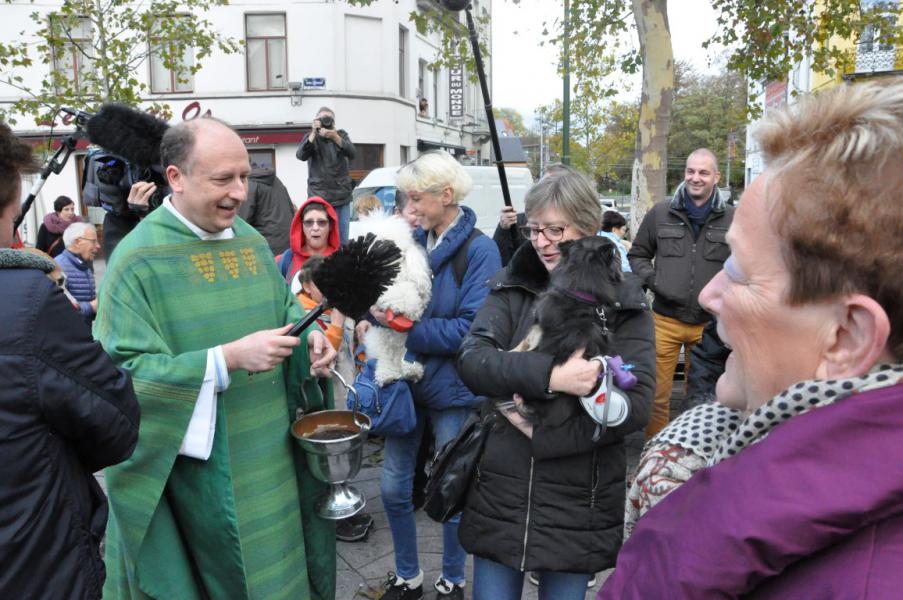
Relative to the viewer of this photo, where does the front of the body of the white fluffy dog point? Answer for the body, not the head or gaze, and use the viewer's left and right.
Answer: facing to the left of the viewer

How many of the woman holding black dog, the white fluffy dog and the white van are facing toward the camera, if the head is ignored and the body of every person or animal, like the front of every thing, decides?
1

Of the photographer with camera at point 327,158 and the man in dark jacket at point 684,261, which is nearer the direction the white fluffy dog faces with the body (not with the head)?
the photographer with camera

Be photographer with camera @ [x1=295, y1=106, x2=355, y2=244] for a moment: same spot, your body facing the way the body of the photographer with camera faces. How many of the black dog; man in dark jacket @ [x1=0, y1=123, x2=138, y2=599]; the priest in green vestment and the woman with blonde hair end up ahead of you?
4

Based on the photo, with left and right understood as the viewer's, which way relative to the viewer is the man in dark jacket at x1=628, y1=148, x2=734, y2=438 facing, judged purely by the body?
facing the viewer

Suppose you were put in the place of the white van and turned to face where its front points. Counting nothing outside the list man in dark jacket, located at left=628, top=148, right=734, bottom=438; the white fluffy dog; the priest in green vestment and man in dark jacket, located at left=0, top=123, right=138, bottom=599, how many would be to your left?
4

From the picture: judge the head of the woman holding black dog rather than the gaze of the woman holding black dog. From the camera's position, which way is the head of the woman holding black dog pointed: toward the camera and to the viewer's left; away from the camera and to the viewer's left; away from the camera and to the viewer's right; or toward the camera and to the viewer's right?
toward the camera and to the viewer's left

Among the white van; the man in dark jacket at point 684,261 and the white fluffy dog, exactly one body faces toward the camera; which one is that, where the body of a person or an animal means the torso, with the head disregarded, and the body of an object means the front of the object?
the man in dark jacket

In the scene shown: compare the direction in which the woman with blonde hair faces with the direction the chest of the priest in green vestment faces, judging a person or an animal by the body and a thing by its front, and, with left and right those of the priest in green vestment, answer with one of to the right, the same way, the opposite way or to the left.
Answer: to the right

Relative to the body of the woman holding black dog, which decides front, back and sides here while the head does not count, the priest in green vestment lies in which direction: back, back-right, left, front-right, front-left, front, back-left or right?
right

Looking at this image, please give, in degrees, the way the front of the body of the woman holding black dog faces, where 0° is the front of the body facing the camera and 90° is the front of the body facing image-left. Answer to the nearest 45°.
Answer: approximately 0°

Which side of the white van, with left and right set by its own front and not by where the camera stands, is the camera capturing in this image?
left

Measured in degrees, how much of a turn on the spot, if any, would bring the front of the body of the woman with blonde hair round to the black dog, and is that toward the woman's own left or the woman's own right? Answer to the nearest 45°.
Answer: approximately 45° to the woman's own left

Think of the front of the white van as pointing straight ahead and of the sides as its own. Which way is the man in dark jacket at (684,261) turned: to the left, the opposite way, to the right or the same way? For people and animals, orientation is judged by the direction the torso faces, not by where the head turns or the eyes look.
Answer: to the left
